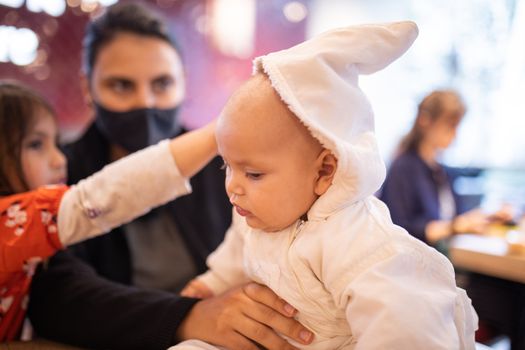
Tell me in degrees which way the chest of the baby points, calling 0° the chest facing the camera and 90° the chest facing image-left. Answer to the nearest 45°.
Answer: approximately 45°

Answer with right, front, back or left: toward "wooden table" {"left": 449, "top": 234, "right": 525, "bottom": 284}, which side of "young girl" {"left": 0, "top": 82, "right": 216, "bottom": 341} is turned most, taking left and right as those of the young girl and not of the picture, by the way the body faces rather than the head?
front

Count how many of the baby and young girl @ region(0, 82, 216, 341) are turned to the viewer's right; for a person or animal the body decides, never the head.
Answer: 1

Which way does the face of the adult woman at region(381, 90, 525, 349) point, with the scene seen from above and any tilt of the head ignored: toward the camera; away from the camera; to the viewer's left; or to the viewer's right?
to the viewer's right

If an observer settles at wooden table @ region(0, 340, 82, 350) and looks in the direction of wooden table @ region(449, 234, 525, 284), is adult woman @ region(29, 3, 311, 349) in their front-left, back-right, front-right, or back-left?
front-left

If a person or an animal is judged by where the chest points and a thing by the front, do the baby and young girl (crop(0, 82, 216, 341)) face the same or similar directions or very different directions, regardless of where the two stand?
very different directions

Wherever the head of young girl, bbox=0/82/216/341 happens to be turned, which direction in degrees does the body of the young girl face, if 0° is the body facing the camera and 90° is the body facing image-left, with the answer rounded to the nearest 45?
approximately 270°

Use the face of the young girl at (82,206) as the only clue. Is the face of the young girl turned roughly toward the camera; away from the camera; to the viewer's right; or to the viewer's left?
to the viewer's right
